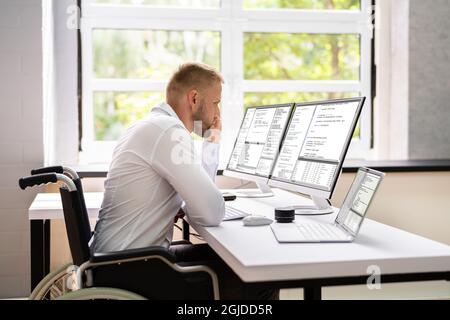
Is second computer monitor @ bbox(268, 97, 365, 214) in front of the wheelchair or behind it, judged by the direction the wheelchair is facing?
in front

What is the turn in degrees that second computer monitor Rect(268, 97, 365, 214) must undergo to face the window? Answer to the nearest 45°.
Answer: approximately 135° to its right

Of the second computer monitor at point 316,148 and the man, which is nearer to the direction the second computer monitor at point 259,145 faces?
the man

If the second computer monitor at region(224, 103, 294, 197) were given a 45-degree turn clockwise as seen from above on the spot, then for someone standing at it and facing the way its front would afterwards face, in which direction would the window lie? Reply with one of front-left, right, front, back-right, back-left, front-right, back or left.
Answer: right

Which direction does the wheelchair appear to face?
to the viewer's right

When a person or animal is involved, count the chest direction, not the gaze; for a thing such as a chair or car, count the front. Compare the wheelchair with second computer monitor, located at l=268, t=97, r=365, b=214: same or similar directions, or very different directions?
very different directions

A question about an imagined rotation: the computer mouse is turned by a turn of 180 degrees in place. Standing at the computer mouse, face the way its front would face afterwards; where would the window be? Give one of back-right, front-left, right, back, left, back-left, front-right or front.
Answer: right

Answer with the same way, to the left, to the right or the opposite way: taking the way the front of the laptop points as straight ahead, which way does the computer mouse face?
the opposite way

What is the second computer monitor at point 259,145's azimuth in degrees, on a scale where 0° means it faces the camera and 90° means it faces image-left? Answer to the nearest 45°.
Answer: approximately 45°

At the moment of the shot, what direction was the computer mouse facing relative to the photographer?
facing to the right of the viewer

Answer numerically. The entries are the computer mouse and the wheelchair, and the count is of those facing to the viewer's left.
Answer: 0

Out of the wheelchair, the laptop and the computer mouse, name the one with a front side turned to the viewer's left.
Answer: the laptop
